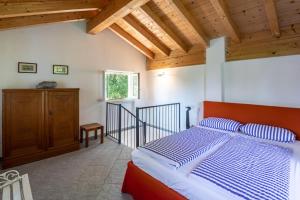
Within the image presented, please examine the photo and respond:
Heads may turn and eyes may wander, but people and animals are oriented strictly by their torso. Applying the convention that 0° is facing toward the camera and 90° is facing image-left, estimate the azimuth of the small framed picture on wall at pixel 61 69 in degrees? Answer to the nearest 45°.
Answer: approximately 0°

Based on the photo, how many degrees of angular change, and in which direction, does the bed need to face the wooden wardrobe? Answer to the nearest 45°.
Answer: approximately 45° to its right

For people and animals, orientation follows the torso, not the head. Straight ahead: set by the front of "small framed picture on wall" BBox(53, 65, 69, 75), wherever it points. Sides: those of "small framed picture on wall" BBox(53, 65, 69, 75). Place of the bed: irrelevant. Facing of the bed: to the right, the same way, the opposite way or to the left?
to the right

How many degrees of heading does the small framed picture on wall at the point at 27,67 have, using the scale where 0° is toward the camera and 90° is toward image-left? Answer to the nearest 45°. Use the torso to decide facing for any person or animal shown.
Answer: approximately 0°

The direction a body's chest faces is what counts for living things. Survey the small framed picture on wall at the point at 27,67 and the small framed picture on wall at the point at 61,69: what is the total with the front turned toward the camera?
2

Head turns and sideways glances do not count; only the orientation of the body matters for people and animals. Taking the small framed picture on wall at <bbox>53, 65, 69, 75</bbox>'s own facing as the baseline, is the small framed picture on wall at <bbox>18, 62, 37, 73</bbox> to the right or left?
on its right

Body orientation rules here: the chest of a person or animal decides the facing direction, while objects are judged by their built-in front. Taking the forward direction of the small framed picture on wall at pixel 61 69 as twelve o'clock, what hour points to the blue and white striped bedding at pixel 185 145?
The blue and white striped bedding is roughly at 11 o'clock from the small framed picture on wall.
